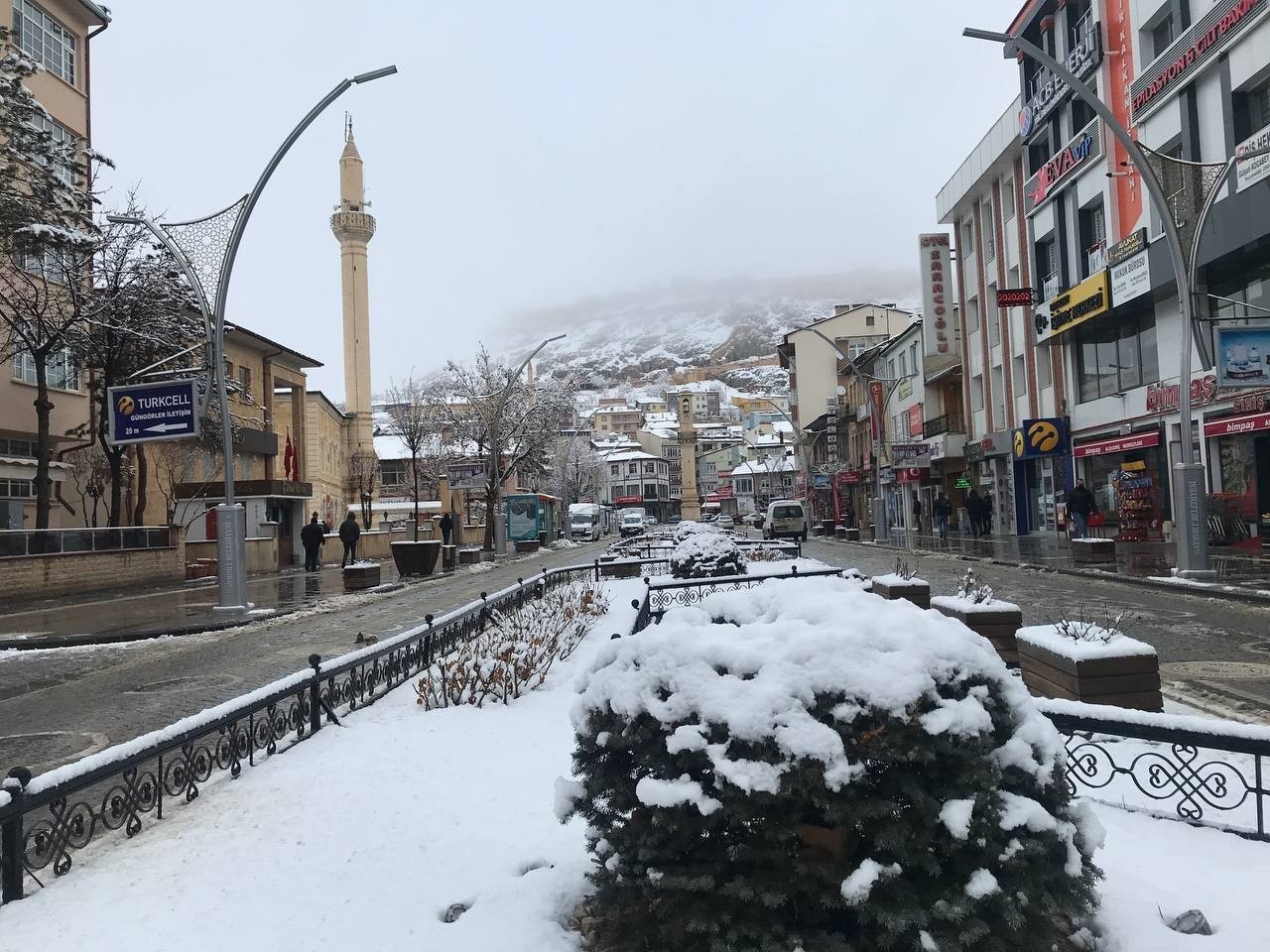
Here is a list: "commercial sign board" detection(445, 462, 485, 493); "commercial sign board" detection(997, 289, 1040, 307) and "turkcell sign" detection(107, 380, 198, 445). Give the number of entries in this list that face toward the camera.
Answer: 3

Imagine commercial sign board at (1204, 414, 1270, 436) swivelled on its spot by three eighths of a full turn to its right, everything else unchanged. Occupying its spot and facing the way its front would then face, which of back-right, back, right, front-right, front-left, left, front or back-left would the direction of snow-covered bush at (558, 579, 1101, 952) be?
back

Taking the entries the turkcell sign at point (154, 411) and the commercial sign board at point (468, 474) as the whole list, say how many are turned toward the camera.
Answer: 2

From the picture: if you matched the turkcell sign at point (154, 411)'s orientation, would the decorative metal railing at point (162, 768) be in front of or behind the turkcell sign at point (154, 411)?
in front

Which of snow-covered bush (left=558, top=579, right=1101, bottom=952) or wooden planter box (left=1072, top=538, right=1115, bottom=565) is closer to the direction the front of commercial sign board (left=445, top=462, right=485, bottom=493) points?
the snow-covered bush

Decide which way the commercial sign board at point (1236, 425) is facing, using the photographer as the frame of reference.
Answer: facing the viewer and to the left of the viewer

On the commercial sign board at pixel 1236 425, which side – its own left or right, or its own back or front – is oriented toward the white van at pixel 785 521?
right

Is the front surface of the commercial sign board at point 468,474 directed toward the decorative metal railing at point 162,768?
yes

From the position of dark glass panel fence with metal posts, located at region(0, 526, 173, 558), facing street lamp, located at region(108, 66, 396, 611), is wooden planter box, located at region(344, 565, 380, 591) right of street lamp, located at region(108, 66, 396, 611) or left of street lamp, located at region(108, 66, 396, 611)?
left

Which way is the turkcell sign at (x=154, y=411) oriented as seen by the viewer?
toward the camera

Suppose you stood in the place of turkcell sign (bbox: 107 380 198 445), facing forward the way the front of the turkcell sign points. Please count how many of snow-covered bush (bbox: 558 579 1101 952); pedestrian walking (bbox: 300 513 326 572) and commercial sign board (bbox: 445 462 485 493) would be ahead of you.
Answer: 1

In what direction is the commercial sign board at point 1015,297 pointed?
toward the camera

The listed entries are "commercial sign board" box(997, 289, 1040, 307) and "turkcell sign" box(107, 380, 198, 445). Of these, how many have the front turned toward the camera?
2
